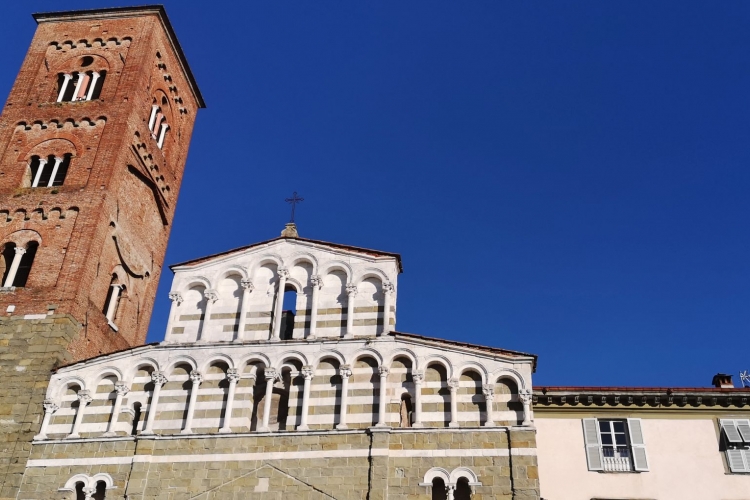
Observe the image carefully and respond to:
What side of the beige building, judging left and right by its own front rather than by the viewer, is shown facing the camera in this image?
front

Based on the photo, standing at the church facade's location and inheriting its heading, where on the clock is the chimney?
The chimney is roughly at 9 o'clock from the church facade.

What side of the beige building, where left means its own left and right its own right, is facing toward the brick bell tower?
right

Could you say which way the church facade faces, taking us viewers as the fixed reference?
facing the viewer

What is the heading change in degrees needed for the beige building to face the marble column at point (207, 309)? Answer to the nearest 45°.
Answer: approximately 90° to its right

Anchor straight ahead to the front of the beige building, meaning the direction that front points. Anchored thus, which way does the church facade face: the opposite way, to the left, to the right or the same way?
the same way
